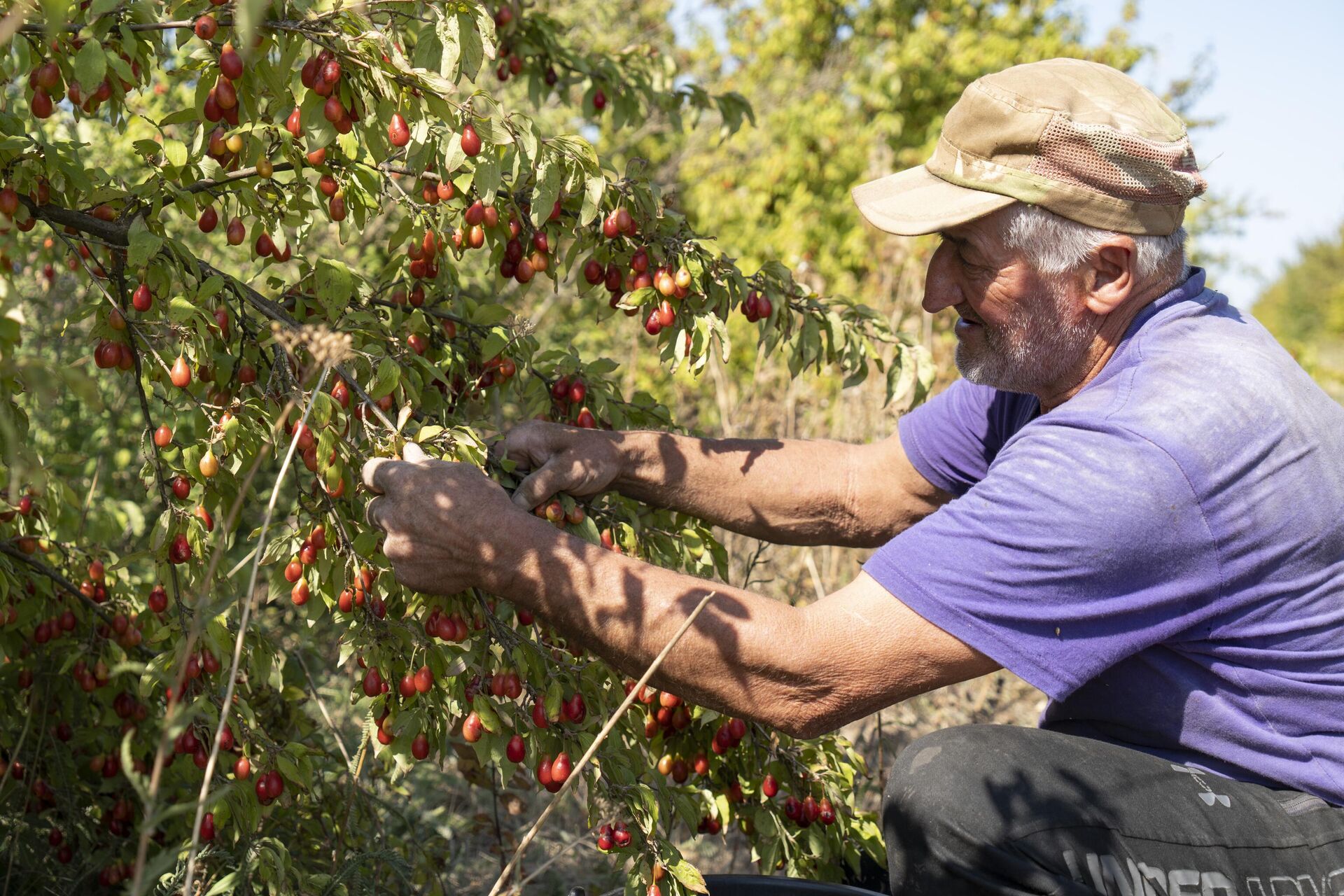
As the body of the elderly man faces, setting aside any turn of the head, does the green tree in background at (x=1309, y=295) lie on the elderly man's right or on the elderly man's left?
on the elderly man's right

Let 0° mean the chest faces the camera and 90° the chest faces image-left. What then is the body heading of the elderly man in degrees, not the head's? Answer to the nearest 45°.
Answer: approximately 90°

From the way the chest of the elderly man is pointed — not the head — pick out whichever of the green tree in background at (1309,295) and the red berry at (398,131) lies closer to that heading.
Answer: the red berry

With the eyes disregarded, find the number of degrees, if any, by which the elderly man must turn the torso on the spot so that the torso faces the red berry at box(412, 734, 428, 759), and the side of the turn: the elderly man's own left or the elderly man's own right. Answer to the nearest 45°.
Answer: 0° — they already face it

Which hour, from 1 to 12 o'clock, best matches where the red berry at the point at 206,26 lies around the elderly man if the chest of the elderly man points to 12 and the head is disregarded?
The red berry is roughly at 12 o'clock from the elderly man.

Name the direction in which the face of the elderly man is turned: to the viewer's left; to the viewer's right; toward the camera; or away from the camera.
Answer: to the viewer's left

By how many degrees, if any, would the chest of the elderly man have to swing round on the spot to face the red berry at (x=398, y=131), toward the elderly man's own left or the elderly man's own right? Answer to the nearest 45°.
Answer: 0° — they already face it
